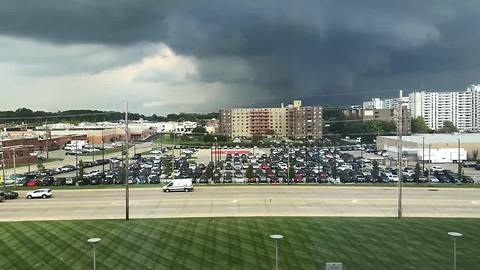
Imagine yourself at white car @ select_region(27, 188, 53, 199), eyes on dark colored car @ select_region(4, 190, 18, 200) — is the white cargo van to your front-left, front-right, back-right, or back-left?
back-right

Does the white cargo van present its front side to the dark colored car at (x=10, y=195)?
yes

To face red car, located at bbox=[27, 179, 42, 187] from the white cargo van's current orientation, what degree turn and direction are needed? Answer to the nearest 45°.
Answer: approximately 45° to its right

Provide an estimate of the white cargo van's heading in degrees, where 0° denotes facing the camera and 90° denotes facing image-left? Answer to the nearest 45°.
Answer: approximately 90°

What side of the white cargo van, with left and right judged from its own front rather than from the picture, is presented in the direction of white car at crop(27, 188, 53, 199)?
front
